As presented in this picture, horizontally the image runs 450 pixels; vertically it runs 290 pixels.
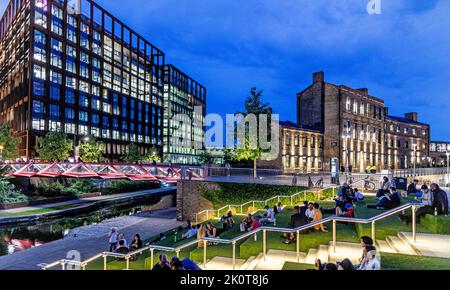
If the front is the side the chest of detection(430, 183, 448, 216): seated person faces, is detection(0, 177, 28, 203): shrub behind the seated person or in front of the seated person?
in front

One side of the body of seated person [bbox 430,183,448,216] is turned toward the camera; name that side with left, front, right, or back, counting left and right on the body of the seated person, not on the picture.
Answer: left

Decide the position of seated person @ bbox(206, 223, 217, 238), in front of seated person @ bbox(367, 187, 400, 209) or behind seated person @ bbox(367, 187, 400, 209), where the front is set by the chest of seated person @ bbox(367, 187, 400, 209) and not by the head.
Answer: in front

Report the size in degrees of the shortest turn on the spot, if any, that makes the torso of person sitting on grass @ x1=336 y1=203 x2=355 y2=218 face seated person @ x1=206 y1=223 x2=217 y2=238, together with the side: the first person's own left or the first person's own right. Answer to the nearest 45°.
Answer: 0° — they already face them

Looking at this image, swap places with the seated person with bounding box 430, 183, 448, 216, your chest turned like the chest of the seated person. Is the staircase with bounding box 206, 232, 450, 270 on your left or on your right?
on your left

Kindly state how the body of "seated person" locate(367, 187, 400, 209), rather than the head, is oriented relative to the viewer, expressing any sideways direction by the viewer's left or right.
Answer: facing to the left of the viewer

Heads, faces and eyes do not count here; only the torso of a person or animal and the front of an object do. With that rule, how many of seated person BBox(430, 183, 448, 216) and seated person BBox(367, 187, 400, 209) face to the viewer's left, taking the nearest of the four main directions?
2

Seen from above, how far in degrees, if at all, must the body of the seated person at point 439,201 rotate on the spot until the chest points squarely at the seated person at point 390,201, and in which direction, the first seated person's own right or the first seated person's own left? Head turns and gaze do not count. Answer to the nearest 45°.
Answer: approximately 45° to the first seated person's own right

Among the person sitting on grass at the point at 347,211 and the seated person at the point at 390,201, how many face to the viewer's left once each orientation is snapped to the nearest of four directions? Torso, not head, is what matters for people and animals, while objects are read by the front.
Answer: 2
